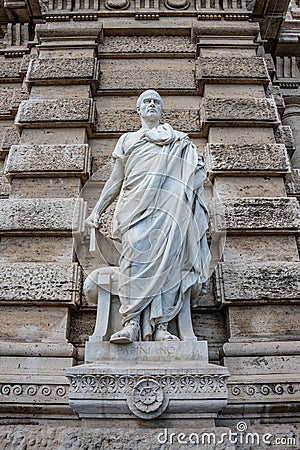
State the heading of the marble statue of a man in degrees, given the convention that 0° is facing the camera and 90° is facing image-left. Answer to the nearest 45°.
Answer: approximately 0°

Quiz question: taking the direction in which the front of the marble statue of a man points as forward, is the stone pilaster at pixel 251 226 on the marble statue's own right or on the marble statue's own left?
on the marble statue's own left
